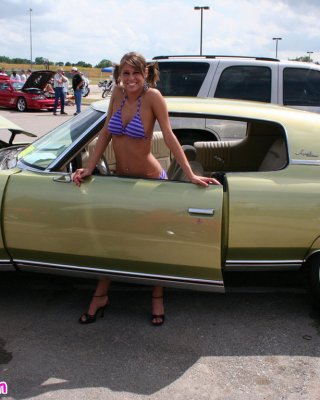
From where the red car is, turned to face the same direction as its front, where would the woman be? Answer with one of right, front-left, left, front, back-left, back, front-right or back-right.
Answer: front-right

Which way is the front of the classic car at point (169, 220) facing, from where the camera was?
facing to the left of the viewer

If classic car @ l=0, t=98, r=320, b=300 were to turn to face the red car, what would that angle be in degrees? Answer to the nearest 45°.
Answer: approximately 90° to its right

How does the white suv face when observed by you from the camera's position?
facing to the right of the viewer

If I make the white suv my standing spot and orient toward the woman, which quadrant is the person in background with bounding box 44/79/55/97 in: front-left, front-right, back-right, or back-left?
back-right

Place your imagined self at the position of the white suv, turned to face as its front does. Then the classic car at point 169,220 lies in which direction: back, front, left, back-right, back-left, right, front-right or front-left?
right

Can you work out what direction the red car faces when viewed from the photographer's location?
facing the viewer and to the right of the viewer

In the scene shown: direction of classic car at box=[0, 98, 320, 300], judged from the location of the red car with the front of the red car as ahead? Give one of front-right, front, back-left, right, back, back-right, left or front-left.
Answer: front-right

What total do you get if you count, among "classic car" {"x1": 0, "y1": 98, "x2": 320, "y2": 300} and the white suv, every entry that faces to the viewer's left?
1

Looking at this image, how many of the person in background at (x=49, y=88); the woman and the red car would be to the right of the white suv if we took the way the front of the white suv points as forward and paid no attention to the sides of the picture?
1

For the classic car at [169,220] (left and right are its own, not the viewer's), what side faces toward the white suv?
right

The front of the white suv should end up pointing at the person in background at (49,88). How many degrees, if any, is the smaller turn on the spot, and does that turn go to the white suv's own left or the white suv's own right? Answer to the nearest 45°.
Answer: approximately 135° to the white suv's own left

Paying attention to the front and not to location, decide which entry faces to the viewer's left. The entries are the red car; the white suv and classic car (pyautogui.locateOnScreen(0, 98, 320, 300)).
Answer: the classic car

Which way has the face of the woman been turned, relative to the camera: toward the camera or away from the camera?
toward the camera

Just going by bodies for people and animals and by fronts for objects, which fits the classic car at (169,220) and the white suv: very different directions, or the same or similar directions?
very different directions

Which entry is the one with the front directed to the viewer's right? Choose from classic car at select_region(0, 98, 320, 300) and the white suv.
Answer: the white suv
